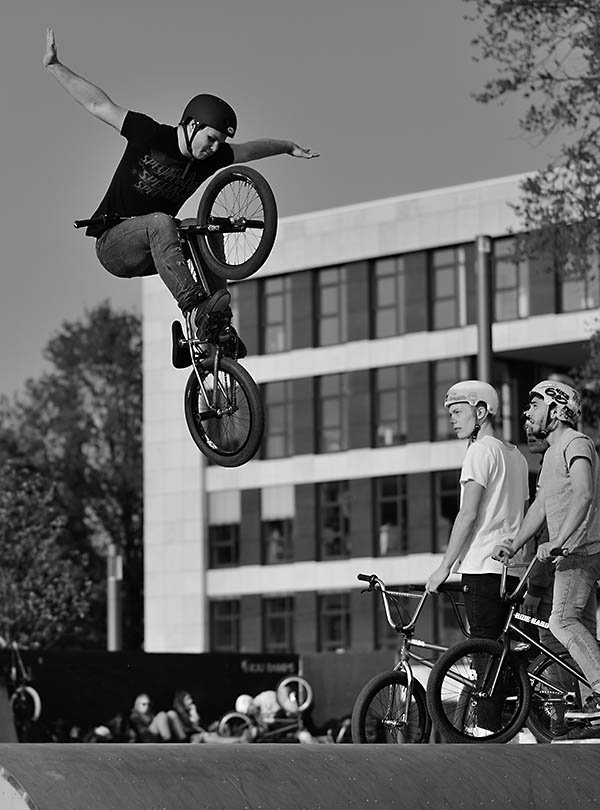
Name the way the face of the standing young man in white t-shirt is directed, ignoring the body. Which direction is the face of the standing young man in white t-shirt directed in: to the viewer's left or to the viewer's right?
to the viewer's left

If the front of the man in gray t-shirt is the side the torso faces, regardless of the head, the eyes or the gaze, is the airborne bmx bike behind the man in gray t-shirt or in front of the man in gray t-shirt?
in front

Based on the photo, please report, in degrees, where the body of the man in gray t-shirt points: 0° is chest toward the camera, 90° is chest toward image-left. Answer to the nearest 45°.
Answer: approximately 90°

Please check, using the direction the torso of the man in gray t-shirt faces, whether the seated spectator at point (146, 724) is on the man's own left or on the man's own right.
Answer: on the man's own right

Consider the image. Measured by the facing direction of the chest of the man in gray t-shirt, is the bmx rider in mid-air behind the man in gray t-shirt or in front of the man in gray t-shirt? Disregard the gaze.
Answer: in front

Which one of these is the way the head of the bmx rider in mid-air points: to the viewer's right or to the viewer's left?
to the viewer's right

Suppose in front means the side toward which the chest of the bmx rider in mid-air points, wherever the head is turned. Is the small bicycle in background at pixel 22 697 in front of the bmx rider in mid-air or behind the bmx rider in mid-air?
behind

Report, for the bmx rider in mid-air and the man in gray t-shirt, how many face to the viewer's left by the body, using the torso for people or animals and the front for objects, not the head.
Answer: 1
